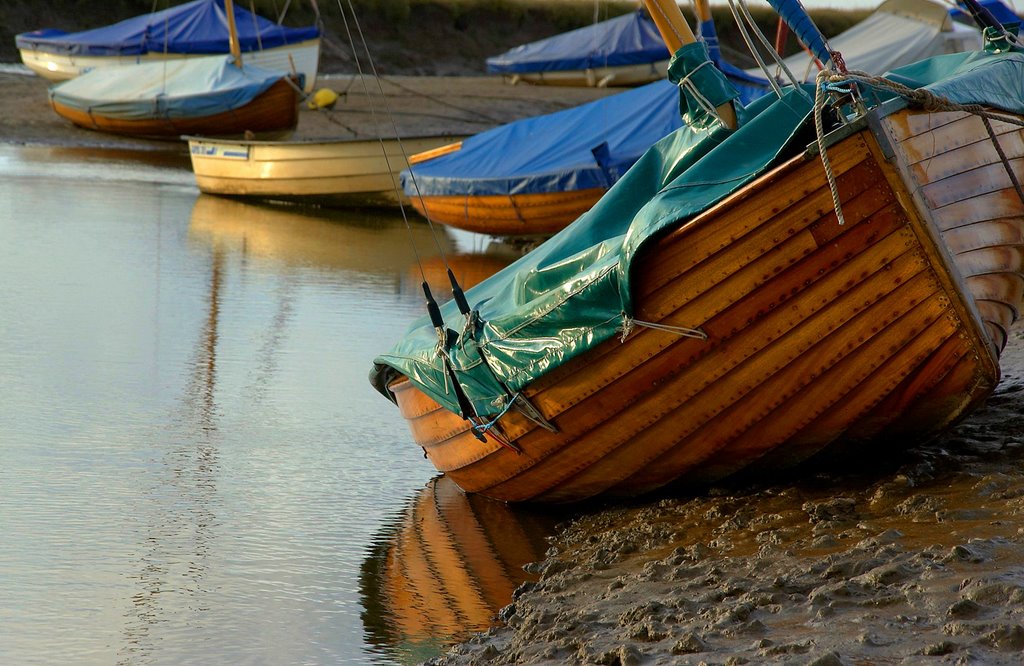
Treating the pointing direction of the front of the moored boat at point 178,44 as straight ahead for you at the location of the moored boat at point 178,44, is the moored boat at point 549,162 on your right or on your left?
on your right

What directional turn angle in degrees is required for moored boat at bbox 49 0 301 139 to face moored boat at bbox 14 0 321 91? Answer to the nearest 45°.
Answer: approximately 90° to its left

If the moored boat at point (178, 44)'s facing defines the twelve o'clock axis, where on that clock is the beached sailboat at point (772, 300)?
The beached sailboat is roughly at 3 o'clock from the moored boat.

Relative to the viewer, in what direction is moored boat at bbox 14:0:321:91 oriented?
to the viewer's right

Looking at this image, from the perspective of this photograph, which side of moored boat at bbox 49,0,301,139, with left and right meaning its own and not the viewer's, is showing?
right

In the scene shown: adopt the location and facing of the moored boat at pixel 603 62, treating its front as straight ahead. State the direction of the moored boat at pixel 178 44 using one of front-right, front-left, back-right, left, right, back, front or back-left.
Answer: back-right

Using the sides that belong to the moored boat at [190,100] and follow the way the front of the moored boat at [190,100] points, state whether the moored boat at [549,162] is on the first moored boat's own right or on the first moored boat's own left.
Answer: on the first moored boat's own right

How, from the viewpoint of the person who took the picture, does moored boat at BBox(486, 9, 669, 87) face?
facing to the right of the viewer
